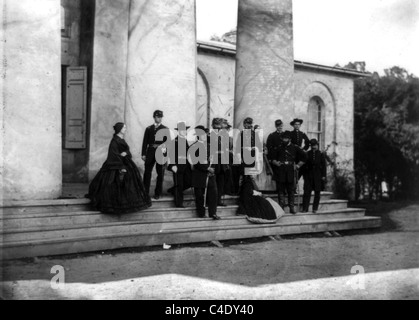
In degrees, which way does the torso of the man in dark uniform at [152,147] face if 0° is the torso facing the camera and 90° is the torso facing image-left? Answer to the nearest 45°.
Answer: approximately 315°

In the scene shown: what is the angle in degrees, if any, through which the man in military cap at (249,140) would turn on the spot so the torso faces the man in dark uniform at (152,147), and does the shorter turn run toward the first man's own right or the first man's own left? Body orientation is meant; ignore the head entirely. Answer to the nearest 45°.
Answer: approximately 45° to the first man's own right

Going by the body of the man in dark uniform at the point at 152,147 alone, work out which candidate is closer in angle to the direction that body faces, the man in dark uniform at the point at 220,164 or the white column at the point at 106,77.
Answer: the man in dark uniform

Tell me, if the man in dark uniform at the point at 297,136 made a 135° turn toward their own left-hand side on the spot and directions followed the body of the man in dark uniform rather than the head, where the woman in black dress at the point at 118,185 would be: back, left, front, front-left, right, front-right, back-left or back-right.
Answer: back

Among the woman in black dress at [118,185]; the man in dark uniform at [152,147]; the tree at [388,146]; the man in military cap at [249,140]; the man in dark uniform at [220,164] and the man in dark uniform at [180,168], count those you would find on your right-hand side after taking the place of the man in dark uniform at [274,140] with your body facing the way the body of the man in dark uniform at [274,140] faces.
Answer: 5

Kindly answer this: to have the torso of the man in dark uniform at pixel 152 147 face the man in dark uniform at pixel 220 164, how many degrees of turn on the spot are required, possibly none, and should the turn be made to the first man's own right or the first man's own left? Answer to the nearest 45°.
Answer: approximately 45° to the first man's own left

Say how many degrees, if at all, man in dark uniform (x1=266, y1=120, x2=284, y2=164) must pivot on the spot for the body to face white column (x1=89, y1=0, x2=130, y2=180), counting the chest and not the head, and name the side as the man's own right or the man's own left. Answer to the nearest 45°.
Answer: approximately 135° to the man's own right

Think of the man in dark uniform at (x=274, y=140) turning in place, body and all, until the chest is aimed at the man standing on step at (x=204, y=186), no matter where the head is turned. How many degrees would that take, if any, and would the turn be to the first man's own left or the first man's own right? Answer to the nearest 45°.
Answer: approximately 90° to the first man's own right

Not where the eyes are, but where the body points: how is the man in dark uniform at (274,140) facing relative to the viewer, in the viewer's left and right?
facing the viewer and to the right of the viewer

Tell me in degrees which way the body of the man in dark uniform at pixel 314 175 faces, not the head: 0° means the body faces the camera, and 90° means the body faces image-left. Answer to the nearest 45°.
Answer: approximately 0°
